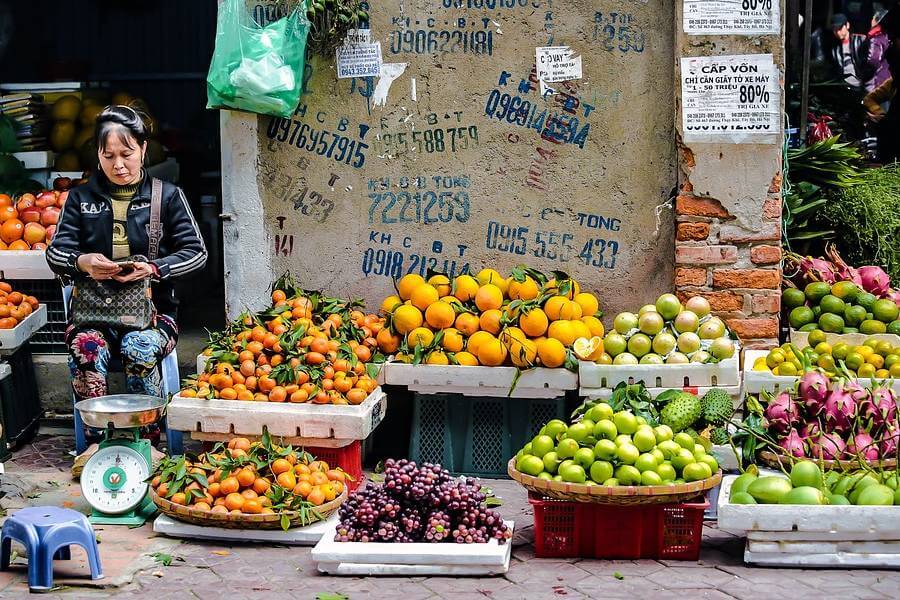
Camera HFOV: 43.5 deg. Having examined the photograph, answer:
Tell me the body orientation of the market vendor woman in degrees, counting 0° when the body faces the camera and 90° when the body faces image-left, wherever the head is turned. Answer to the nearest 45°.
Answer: approximately 0°

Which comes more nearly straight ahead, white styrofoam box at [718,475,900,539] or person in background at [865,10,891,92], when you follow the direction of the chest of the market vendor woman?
the white styrofoam box

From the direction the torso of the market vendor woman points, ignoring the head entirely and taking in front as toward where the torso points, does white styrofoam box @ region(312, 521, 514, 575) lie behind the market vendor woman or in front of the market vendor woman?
in front

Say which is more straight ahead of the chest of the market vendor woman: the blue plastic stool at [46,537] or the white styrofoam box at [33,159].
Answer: the blue plastic stool

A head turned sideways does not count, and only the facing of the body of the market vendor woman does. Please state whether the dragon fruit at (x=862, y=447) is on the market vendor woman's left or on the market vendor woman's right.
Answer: on the market vendor woman's left

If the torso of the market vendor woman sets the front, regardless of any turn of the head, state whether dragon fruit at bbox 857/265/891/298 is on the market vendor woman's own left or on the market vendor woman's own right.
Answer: on the market vendor woman's own left

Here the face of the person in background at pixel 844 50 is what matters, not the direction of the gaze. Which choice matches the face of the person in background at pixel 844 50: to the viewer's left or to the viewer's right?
to the viewer's left

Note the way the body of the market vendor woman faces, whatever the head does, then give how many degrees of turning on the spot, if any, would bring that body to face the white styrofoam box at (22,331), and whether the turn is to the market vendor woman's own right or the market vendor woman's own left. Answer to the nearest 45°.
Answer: approximately 135° to the market vendor woman's own right

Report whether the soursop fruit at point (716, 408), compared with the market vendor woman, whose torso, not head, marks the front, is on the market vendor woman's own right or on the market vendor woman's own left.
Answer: on the market vendor woman's own left

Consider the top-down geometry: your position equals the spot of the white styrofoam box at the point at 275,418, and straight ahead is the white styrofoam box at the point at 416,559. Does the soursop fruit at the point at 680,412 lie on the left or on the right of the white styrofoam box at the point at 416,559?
left

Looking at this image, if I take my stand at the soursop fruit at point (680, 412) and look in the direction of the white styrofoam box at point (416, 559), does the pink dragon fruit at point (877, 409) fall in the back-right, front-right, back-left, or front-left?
back-left

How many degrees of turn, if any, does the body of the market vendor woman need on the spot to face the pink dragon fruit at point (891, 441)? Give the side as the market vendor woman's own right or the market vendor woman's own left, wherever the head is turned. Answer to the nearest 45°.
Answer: approximately 45° to the market vendor woman's own left
